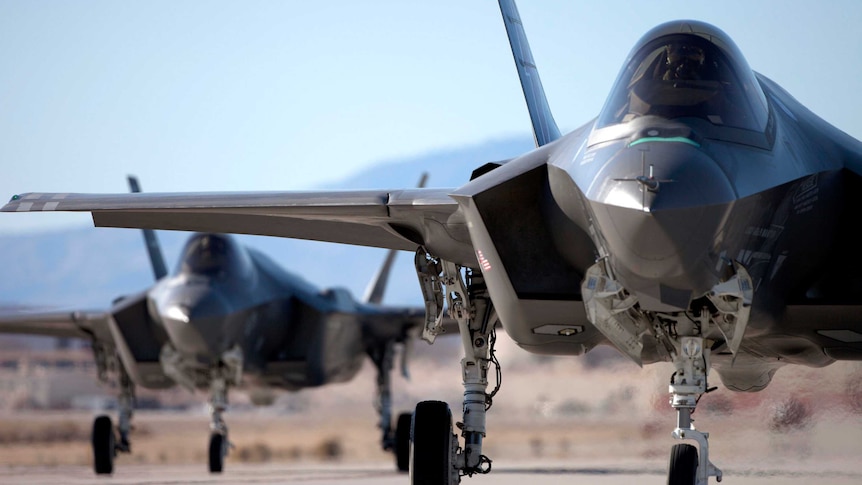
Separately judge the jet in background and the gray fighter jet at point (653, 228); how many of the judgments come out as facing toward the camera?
2

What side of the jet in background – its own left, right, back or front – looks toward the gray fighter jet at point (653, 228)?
front

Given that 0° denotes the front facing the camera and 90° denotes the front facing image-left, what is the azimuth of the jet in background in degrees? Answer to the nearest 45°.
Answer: approximately 0°

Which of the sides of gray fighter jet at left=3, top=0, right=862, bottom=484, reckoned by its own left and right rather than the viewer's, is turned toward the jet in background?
back

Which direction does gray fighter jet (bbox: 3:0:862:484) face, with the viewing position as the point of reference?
facing the viewer

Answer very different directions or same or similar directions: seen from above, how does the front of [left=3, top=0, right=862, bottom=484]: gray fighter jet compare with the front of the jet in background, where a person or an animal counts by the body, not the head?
same or similar directions
